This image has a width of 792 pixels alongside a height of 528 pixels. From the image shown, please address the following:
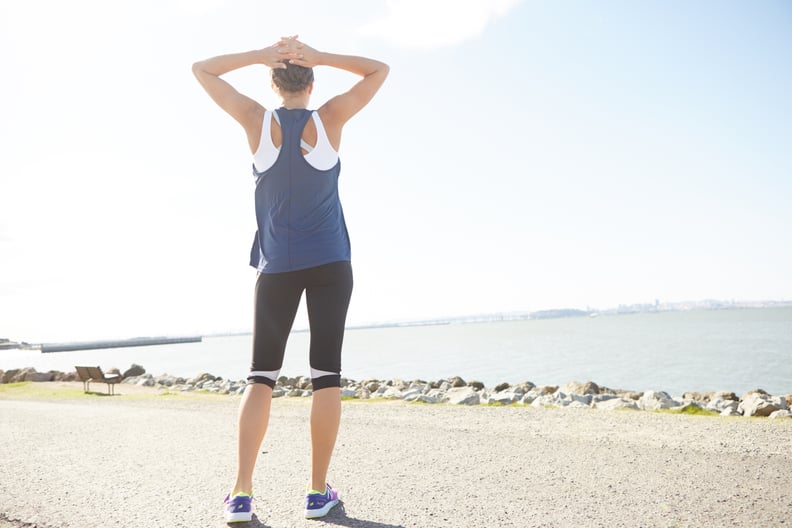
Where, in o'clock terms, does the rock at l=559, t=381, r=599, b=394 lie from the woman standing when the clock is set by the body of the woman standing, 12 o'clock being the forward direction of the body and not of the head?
The rock is roughly at 1 o'clock from the woman standing.

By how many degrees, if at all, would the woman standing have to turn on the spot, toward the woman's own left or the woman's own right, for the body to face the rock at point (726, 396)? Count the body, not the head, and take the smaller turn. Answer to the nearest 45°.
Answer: approximately 45° to the woman's own right

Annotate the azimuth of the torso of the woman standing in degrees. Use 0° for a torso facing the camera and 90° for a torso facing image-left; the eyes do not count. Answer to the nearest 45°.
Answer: approximately 180°

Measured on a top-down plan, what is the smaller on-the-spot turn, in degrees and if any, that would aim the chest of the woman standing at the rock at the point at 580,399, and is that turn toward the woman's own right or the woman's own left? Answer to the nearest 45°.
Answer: approximately 45° to the woman's own right

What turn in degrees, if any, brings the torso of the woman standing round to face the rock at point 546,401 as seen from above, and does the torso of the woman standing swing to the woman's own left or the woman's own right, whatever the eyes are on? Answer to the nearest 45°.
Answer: approximately 45° to the woman's own right

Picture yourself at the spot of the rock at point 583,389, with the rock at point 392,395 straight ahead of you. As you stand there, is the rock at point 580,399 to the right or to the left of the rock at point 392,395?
left
